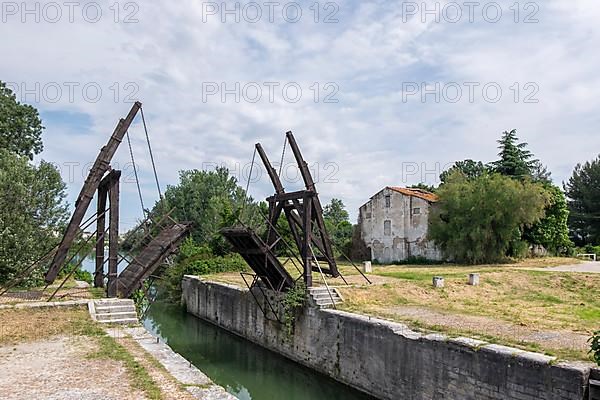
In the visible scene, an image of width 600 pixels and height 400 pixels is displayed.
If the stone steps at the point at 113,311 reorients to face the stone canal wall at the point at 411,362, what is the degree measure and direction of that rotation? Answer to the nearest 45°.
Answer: approximately 45° to its left

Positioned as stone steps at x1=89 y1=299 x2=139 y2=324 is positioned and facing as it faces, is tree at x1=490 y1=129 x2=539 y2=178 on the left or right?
on its left

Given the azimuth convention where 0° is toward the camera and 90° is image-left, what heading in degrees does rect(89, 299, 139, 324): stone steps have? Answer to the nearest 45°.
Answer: approximately 0°

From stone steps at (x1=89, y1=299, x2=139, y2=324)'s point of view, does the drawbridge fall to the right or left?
on its left

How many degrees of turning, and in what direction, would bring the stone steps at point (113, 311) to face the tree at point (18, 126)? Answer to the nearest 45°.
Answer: approximately 180°

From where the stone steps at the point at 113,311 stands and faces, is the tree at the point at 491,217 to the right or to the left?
on its left

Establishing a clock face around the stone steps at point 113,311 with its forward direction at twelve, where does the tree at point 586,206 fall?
The tree is roughly at 8 o'clock from the stone steps.
